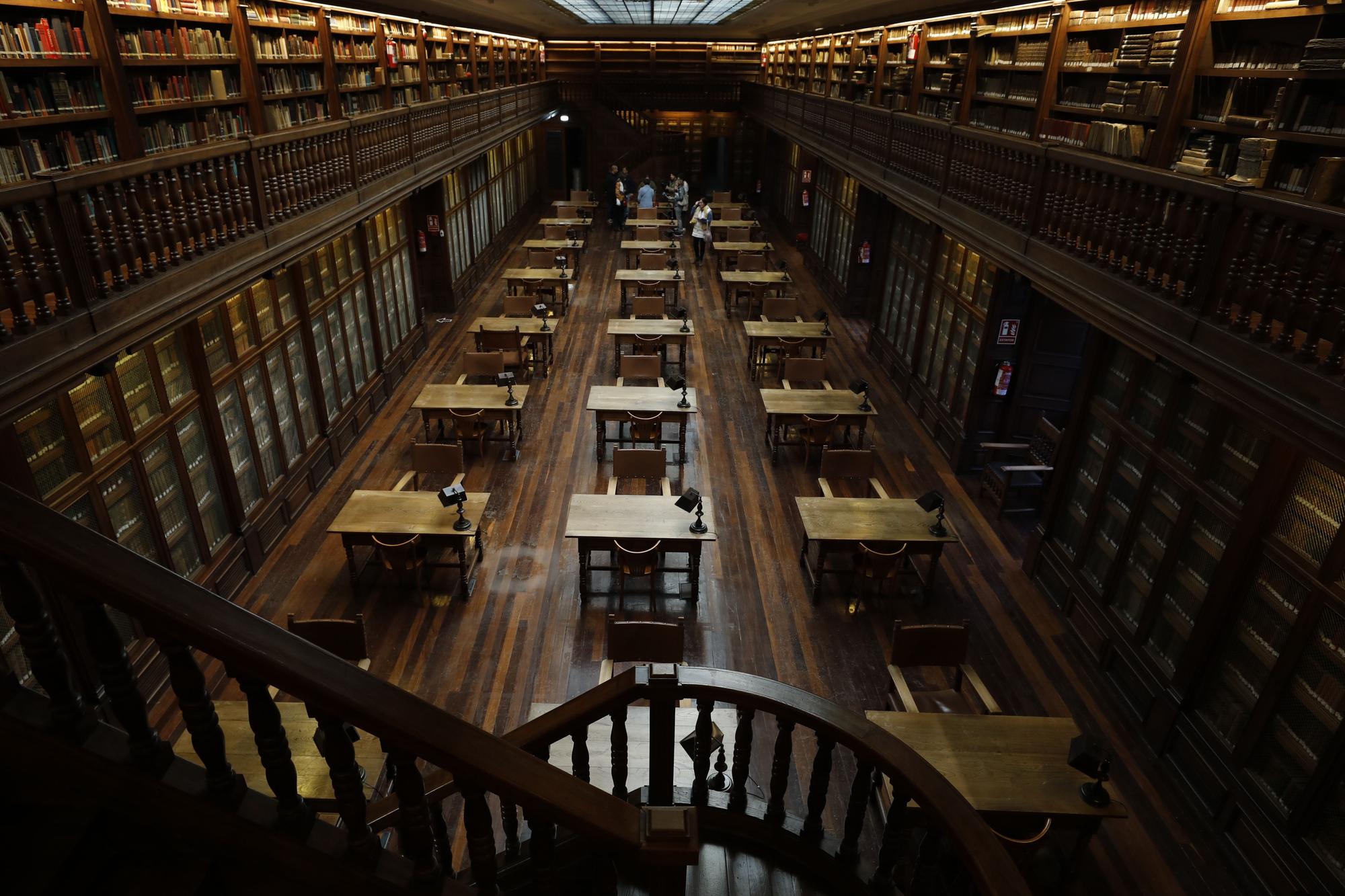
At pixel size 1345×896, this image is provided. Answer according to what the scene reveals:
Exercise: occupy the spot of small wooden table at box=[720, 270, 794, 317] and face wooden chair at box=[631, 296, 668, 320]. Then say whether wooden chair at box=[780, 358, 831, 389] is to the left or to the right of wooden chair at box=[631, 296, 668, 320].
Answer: left

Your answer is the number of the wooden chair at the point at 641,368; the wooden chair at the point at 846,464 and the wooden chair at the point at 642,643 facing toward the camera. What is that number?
3

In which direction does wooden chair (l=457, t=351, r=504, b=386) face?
toward the camera

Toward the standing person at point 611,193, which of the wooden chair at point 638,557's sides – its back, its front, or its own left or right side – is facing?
front

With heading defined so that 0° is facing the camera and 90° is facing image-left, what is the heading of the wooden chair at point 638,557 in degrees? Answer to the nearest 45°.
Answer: approximately 180°

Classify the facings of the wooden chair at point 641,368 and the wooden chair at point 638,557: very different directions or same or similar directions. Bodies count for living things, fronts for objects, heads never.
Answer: very different directions

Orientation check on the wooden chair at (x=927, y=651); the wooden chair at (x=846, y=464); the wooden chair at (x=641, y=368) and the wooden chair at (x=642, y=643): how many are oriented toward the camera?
4

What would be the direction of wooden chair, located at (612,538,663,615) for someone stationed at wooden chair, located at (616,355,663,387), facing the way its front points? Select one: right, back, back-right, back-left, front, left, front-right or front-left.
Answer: front

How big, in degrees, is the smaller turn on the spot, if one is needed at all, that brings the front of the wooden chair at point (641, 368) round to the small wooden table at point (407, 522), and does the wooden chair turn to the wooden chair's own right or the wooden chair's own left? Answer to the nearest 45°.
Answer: approximately 45° to the wooden chair's own right

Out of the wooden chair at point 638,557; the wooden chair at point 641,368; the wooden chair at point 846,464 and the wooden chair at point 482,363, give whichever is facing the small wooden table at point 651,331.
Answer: the wooden chair at point 638,557

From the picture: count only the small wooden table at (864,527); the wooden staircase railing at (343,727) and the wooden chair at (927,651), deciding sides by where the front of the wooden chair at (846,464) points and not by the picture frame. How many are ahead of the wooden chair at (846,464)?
3

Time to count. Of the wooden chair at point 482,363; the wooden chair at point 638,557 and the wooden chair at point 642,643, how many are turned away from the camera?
1

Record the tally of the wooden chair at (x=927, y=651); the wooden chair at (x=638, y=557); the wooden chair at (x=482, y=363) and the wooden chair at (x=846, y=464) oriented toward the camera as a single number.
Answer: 3

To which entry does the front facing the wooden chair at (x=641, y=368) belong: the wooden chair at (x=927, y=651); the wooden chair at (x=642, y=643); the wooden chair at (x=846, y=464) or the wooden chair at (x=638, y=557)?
the wooden chair at (x=638, y=557)

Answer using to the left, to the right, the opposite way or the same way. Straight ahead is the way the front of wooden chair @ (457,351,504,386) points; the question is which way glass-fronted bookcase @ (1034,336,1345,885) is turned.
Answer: to the right

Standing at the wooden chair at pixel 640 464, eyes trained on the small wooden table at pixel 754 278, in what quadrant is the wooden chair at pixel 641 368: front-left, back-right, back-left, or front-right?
front-left

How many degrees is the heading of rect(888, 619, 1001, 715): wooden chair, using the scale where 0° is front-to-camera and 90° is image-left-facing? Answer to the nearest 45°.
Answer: approximately 0°

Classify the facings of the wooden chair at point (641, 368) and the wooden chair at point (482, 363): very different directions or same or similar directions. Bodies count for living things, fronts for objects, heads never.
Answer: same or similar directions

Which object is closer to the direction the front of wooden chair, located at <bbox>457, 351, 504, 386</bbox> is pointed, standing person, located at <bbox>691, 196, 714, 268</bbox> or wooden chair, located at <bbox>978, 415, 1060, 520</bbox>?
the wooden chair

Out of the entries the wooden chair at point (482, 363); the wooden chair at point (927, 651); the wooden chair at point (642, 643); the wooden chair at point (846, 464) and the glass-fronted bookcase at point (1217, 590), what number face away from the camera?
0

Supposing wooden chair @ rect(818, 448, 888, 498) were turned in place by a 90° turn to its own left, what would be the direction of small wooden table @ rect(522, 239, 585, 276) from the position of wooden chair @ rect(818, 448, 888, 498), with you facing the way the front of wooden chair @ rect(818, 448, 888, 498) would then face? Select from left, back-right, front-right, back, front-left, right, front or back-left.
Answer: back-left
